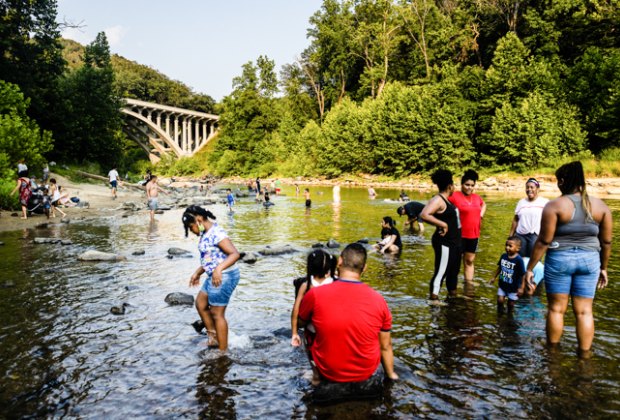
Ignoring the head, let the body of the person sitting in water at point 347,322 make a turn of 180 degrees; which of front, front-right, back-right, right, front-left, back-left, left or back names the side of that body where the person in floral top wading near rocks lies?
back-right

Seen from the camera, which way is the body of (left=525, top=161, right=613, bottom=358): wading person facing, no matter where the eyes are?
away from the camera

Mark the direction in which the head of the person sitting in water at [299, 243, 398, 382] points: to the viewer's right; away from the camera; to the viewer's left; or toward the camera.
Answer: away from the camera

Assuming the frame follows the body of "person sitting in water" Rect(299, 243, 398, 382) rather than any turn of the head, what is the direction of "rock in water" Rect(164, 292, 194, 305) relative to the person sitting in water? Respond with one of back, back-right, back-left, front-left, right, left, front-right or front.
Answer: front-left

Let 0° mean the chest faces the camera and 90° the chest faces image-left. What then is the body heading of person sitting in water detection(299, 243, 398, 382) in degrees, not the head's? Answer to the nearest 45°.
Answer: approximately 180°

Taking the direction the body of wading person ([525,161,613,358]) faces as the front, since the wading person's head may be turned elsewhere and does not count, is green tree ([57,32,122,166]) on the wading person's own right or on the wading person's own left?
on the wading person's own left

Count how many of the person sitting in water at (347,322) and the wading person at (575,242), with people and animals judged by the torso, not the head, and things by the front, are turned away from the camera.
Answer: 2

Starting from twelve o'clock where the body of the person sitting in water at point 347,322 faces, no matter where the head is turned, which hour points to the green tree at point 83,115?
The green tree is roughly at 11 o'clock from the person sitting in water.

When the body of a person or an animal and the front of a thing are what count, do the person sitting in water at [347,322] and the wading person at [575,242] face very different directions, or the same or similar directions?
same or similar directions

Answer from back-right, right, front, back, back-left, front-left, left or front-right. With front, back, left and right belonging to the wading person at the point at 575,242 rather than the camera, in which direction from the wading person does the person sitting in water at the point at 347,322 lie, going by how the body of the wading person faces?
back-left

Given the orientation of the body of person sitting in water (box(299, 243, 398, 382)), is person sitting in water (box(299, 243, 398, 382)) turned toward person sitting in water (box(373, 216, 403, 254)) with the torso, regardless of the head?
yes

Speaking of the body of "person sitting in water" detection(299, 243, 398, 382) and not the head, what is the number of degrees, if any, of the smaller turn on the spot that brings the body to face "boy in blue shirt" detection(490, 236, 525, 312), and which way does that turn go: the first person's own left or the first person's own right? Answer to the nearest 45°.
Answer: approximately 45° to the first person's own right

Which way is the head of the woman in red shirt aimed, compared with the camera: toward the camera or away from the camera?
toward the camera

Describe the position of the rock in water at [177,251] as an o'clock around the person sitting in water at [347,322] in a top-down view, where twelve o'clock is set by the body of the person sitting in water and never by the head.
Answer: The rock in water is roughly at 11 o'clock from the person sitting in water.

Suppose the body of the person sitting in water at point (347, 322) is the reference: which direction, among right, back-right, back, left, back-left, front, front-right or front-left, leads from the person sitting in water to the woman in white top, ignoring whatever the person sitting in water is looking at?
front-right

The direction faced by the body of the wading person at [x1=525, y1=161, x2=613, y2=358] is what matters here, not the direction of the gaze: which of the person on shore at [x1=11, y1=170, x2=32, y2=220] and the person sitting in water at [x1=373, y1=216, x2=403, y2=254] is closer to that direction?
the person sitting in water

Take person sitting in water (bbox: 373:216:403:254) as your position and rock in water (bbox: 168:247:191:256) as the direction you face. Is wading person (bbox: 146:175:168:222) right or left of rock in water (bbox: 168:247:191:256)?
right
